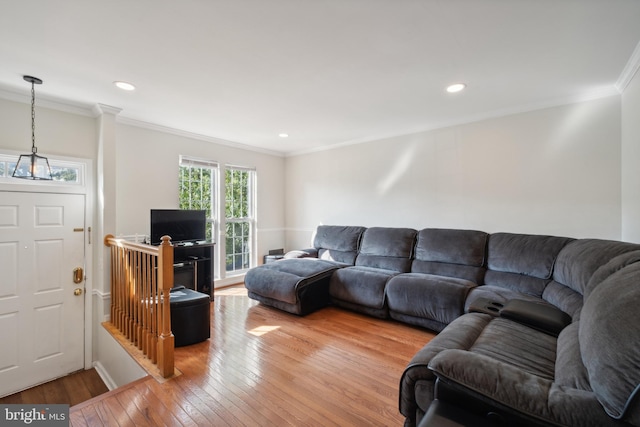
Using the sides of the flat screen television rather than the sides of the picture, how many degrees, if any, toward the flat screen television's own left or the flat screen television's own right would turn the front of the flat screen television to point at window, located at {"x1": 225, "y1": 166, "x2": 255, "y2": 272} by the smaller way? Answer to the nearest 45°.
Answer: approximately 90° to the flat screen television's own left

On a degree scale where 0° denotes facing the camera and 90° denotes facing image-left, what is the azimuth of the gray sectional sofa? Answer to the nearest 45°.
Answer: approximately 45°

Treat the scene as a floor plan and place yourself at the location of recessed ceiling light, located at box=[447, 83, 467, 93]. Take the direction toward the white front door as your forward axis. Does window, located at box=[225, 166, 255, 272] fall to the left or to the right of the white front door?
right

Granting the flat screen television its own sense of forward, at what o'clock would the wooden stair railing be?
The wooden stair railing is roughly at 2 o'clock from the flat screen television.

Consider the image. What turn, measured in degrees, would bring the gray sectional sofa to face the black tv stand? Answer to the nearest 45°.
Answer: approximately 45° to its right

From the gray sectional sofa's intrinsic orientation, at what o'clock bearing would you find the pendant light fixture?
The pendant light fixture is roughly at 1 o'clock from the gray sectional sofa.

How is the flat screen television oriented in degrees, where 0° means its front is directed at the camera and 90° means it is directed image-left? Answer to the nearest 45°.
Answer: approximately 315°

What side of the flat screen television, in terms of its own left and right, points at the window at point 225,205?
left

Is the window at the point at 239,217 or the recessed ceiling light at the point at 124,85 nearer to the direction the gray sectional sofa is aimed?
the recessed ceiling light
